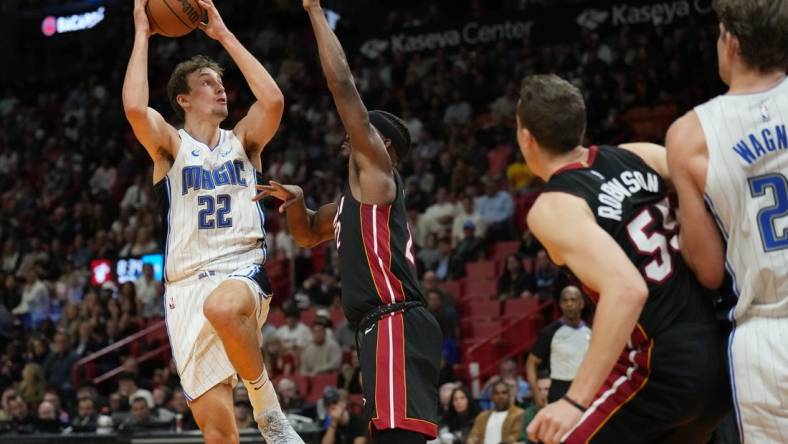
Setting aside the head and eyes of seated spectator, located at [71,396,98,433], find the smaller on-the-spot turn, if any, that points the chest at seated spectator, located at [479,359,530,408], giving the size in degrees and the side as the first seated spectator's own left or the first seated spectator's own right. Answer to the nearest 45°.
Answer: approximately 45° to the first seated spectator's own left

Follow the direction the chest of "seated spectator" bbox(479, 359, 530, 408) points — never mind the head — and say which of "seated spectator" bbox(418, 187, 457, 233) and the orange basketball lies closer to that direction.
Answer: the orange basketball

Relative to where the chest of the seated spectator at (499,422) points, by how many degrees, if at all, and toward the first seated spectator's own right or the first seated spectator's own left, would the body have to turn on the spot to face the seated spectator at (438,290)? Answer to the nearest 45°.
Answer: approximately 180°

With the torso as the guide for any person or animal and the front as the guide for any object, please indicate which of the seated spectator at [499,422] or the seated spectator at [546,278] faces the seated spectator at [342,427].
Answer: the seated spectator at [546,278]

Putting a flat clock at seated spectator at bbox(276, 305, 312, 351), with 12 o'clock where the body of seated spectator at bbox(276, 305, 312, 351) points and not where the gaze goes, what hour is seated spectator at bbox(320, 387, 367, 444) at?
seated spectator at bbox(320, 387, 367, 444) is roughly at 12 o'clock from seated spectator at bbox(276, 305, 312, 351).

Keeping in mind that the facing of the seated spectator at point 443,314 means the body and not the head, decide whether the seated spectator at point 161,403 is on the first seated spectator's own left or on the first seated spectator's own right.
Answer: on the first seated spectator's own right

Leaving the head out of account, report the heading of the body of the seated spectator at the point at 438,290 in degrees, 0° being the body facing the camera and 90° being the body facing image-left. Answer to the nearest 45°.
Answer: approximately 45°

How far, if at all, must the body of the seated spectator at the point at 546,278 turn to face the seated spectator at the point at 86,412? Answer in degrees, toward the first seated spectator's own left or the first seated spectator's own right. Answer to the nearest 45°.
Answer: approximately 45° to the first seated spectator's own right
